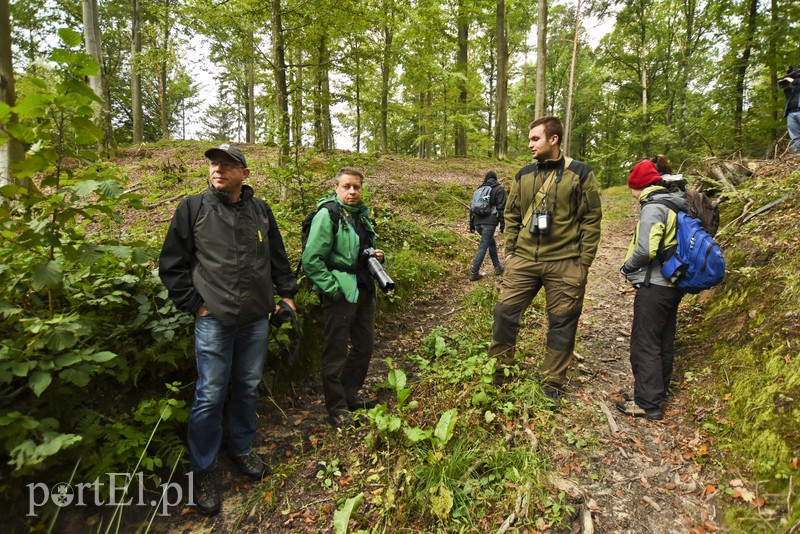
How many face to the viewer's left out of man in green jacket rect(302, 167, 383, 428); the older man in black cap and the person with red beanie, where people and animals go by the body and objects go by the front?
1

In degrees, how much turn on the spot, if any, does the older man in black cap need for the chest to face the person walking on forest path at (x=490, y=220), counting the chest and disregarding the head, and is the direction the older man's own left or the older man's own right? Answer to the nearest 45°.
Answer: approximately 135° to the older man's own left

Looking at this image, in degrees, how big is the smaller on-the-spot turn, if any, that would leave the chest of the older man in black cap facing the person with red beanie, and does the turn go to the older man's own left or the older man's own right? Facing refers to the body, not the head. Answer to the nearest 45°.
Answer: approximately 90° to the older man's own left

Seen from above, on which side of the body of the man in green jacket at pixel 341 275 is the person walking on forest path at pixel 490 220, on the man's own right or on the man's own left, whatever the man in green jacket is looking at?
on the man's own left

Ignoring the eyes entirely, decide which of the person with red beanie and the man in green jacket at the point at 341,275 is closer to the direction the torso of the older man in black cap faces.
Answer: the person with red beanie

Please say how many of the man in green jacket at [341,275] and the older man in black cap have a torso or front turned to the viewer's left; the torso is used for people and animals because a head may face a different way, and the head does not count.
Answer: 0

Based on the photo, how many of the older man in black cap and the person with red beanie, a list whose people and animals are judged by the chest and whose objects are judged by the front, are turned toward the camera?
1

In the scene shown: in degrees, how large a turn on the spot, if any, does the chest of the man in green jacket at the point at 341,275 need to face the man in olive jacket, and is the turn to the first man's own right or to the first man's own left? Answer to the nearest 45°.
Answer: approximately 45° to the first man's own left

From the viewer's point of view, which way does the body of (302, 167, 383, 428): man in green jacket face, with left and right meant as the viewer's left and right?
facing the viewer and to the right of the viewer

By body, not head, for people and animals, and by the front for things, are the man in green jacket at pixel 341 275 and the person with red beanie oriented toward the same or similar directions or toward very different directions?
very different directions

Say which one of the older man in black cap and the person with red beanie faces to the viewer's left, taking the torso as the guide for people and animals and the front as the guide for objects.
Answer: the person with red beanie

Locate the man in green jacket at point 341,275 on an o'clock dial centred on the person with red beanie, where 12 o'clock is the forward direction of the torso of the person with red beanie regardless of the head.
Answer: The man in green jacket is roughly at 11 o'clock from the person with red beanie.

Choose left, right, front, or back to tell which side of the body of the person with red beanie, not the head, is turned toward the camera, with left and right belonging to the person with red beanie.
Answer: left
